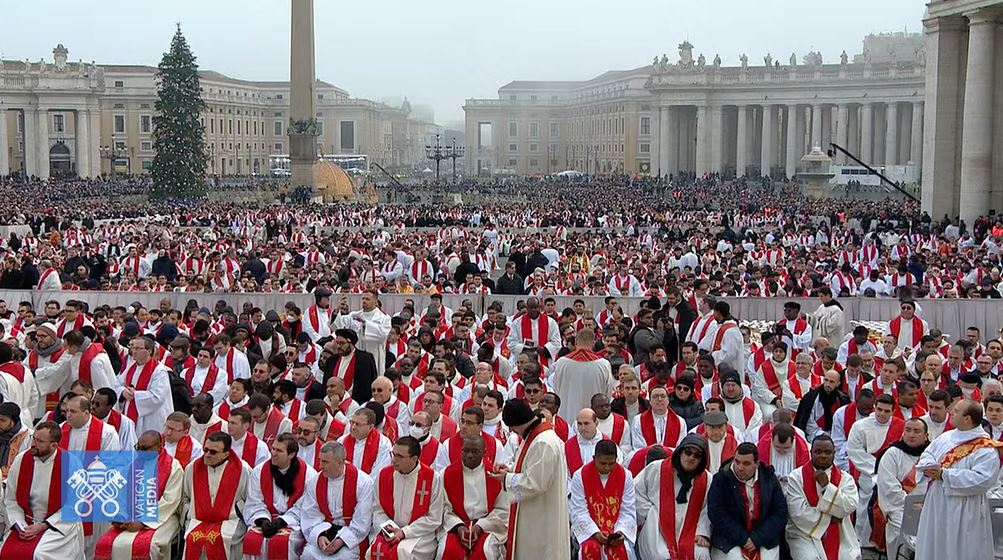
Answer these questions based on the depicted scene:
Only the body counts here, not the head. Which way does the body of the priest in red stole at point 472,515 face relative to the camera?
toward the camera

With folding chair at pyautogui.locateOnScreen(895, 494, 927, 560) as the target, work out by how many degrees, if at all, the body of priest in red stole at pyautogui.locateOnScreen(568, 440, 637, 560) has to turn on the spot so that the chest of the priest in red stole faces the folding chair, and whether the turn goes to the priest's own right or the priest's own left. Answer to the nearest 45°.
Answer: approximately 90° to the priest's own left

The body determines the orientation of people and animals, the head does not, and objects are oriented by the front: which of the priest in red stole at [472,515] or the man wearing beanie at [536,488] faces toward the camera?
the priest in red stole

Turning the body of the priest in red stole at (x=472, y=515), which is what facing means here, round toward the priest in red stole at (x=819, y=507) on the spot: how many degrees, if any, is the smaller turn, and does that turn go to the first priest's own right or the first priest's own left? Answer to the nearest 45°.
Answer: approximately 90° to the first priest's own left

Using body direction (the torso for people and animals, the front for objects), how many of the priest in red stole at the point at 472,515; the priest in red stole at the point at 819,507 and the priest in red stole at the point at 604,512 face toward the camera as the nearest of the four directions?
3

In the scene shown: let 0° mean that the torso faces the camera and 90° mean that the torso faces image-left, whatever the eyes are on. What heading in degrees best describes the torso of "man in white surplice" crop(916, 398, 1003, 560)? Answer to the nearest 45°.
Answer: approximately 45°

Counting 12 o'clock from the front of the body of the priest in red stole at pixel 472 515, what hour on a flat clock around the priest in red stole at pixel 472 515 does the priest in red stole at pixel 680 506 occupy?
the priest in red stole at pixel 680 506 is roughly at 9 o'clock from the priest in red stole at pixel 472 515.

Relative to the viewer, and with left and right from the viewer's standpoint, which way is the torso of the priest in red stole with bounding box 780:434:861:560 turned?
facing the viewer

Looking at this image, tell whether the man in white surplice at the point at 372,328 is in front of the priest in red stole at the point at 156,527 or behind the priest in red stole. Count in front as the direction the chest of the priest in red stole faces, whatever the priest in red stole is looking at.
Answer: behind

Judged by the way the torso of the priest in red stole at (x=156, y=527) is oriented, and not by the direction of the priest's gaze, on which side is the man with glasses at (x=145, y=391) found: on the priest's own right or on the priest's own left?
on the priest's own right

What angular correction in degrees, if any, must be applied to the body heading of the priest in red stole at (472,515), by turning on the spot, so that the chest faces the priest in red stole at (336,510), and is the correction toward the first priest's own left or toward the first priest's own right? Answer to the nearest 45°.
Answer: approximately 90° to the first priest's own right

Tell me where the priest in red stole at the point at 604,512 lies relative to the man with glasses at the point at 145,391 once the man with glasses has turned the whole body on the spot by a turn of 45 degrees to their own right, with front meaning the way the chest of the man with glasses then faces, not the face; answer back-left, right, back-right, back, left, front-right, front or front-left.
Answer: back-left

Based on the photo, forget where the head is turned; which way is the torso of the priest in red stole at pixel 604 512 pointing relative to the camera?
toward the camera

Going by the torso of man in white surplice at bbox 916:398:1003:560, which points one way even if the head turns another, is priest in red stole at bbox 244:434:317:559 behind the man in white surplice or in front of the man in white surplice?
in front
